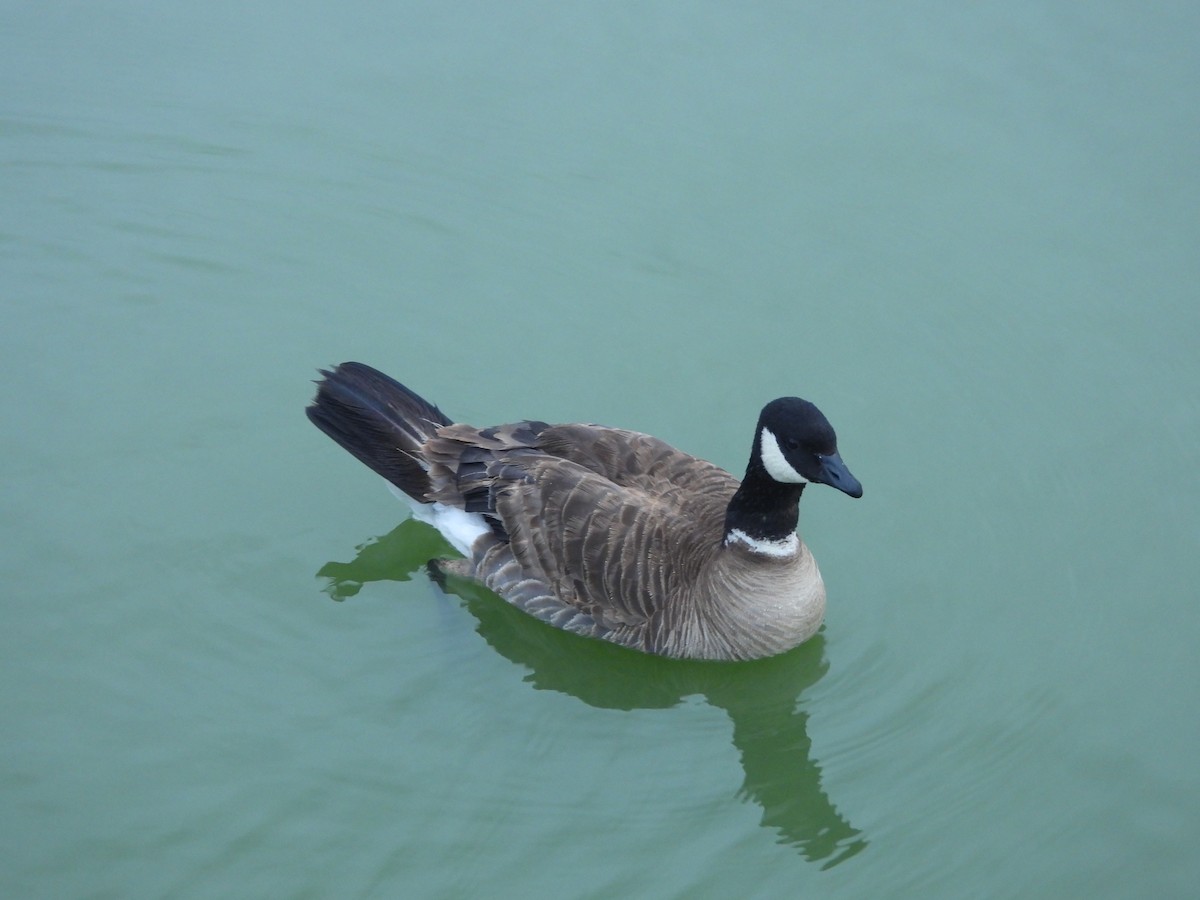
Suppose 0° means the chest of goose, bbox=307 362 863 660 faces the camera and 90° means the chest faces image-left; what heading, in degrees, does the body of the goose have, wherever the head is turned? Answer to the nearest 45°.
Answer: approximately 315°
